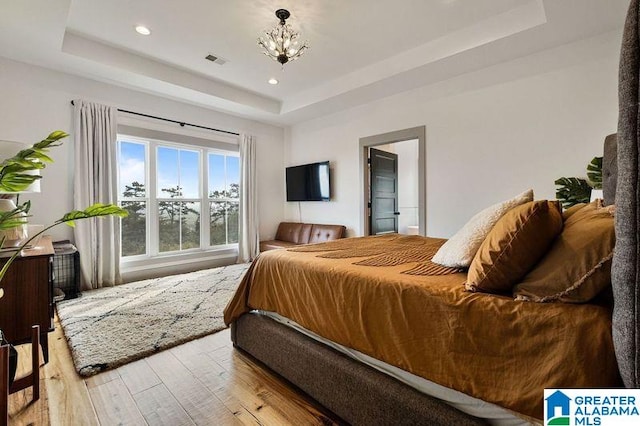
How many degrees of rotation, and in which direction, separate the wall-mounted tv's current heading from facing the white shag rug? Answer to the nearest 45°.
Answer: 0° — it already faces it

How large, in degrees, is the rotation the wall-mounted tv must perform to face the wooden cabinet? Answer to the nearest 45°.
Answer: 0° — it already faces it

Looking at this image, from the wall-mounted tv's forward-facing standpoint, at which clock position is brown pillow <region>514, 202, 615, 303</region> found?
The brown pillow is roughly at 10 o'clock from the wall-mounted tv.

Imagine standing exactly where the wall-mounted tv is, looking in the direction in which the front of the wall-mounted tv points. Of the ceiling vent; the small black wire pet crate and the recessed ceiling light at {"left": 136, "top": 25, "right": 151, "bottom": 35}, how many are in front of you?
3

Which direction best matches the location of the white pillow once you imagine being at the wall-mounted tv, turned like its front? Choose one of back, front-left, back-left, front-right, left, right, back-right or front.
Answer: front-left

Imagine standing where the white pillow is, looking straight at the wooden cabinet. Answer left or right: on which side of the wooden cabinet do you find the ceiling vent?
right

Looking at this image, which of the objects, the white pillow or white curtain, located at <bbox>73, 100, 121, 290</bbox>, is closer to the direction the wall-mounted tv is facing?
the white curtain

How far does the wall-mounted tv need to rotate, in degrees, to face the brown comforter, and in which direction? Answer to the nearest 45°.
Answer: approximately 45° to its left

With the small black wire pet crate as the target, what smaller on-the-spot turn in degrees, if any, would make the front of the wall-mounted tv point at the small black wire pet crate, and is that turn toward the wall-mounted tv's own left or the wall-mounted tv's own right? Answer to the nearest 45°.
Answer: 0° — it already faces it

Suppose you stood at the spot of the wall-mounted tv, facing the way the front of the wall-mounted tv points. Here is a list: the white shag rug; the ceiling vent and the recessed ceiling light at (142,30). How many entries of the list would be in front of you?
3

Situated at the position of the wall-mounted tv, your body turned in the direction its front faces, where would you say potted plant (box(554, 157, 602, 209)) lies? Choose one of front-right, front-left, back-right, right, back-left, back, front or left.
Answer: left

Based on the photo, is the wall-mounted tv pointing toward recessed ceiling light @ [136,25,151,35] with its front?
yes

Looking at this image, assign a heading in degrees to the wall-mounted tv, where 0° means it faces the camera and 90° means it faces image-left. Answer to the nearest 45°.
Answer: approximately 45°

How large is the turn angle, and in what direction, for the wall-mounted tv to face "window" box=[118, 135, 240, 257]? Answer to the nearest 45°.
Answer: approximately 45° to its right

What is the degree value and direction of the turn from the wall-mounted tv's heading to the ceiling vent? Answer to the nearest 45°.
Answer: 0° — it already faces it

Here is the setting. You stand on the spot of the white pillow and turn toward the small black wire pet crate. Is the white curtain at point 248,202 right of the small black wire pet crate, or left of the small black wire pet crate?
right
